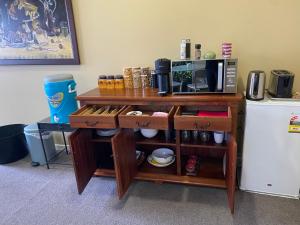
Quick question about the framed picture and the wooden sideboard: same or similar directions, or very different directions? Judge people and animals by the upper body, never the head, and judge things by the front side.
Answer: same or similar directions

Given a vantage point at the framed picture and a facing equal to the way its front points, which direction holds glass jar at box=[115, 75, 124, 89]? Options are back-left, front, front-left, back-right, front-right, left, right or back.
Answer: front-left

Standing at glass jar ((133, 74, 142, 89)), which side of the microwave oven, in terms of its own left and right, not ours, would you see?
right

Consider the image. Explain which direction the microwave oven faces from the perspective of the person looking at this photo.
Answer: facing the viewer

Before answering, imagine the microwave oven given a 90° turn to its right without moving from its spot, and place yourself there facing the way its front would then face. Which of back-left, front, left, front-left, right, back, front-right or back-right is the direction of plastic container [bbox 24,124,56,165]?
front

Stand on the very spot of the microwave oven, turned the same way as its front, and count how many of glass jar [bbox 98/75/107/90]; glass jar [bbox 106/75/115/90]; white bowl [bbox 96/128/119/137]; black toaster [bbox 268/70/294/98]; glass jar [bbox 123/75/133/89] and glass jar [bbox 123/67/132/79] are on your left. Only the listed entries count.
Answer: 1

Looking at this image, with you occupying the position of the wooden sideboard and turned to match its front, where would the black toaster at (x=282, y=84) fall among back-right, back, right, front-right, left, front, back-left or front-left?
left

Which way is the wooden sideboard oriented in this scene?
toward the camera

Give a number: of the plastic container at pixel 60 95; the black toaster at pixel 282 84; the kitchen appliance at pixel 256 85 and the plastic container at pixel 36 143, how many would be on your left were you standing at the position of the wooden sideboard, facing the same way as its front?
2

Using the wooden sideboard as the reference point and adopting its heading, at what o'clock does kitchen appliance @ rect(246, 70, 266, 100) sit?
The kitchen appliance is roughly at 9 o'clock from the wooden sideboard.
